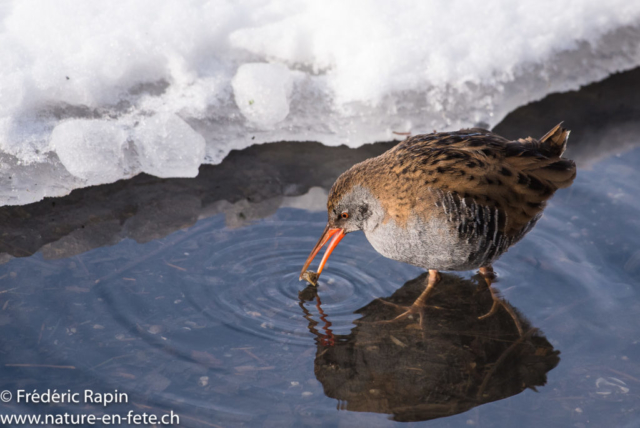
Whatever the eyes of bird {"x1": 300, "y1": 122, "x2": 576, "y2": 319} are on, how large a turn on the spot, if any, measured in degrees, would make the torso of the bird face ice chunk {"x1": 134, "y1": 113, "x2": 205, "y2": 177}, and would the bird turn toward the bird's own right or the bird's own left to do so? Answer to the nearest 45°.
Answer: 0° — it already faces it

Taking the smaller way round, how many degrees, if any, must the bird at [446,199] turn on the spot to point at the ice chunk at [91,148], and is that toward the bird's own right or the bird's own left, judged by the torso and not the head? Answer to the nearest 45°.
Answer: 0° — it already faces it

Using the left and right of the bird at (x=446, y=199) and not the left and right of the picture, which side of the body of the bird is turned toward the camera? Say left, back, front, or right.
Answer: left

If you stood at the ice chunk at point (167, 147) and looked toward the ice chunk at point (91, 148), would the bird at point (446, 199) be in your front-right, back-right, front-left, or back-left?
back-left
